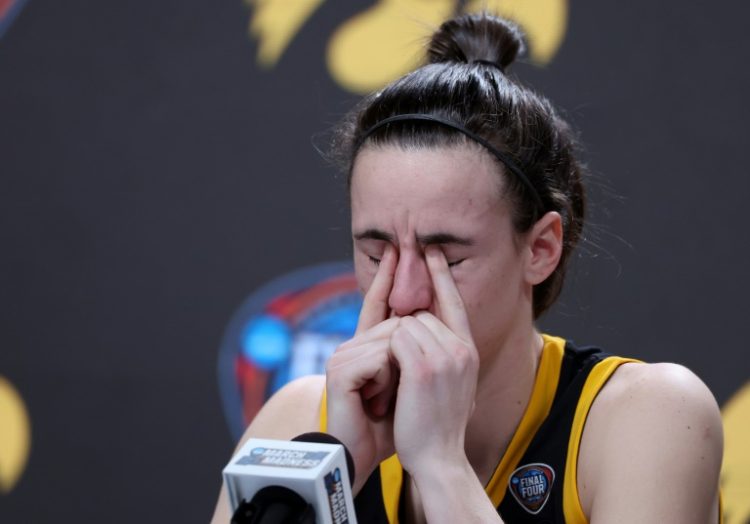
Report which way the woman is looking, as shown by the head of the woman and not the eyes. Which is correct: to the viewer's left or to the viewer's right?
to the viewer's left

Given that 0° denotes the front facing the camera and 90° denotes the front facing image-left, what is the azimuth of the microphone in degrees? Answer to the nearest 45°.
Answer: approximately 225°

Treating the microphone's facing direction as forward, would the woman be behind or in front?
in front

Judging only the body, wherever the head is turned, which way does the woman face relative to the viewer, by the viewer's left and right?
facing the viewer and to the left of the viewer

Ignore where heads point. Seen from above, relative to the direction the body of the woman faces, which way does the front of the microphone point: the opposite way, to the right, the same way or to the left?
the opposite way
